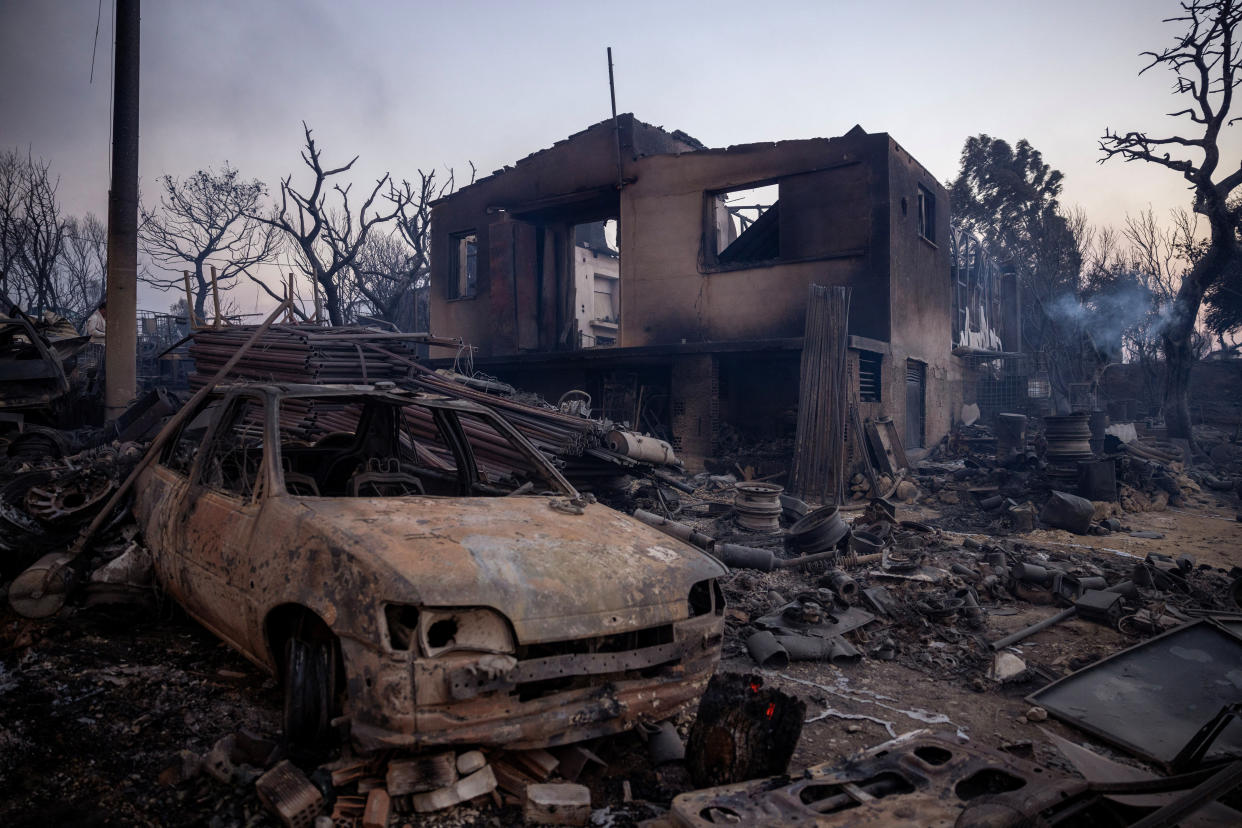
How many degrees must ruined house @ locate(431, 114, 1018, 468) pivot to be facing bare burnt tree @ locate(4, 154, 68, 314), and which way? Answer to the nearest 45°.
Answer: approximately 90° to its right

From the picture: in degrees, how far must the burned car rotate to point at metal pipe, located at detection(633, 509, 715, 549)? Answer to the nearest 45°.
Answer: approximately 90° to its left

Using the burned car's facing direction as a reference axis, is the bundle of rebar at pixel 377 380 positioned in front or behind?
behind

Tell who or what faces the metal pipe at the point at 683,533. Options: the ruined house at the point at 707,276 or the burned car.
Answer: the ruined house

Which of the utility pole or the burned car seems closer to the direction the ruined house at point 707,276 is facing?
the burned car

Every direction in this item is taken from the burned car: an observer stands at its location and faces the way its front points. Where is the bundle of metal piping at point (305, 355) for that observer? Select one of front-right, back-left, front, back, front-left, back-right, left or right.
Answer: back-left

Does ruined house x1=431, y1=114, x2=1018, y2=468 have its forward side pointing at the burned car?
yes

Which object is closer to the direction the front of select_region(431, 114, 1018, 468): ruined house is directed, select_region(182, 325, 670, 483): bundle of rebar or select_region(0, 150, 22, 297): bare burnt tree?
the bundle of rebar

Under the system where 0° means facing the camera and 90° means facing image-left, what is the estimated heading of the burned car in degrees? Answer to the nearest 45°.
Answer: approximately 315°

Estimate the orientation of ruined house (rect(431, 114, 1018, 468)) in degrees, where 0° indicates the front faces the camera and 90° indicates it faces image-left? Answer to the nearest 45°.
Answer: approximately 0°

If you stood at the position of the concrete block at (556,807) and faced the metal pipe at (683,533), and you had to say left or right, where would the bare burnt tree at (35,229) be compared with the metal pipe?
left

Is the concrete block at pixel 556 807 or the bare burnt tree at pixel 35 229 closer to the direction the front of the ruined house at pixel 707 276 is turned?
the concrete block

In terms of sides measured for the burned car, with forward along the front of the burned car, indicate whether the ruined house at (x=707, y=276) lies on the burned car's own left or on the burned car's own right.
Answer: on the burned car's own left
